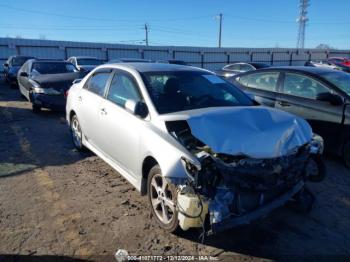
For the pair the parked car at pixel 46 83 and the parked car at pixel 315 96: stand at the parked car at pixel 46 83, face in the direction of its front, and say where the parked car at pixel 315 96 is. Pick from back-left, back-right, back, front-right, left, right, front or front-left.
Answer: front-left

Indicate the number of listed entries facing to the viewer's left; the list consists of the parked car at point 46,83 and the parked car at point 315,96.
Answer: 0

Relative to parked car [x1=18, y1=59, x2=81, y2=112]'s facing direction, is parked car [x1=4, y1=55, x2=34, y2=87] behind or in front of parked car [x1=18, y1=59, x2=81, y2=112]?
behind

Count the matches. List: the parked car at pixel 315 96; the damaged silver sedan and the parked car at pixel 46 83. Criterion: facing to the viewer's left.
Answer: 0

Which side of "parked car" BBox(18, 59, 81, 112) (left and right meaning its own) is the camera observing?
front

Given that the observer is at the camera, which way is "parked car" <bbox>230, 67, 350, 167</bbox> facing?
facing the viewer and to the right of the viewer

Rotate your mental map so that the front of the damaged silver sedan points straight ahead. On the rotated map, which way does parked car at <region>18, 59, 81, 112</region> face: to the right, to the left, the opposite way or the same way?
the same way

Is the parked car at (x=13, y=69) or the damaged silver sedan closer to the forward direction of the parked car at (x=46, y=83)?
the damaged silver sedan

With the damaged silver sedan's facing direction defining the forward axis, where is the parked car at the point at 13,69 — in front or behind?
behind

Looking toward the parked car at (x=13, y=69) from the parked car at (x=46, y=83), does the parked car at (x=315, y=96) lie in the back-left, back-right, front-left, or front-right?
back-right

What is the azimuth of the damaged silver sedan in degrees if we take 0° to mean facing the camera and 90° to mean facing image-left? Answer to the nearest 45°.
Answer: approximately 315°
